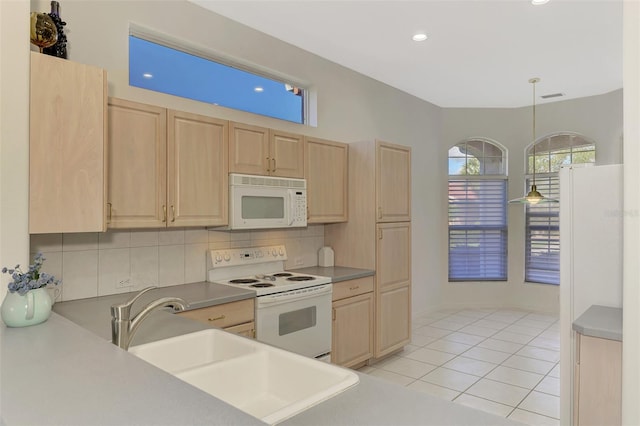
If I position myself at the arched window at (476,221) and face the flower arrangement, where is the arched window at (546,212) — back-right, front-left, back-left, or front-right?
back-left

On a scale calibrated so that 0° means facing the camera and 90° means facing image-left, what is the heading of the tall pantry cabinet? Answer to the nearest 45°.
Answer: approximately 315°

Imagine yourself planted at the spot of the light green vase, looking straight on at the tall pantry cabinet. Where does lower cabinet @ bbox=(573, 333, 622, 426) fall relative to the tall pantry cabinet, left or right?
right

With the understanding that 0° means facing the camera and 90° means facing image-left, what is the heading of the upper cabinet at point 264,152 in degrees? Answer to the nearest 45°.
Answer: approximately 315°

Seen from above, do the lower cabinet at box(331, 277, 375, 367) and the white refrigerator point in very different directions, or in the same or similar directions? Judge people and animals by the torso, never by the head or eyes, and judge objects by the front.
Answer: very different directions

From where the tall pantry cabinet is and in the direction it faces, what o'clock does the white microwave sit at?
The white microwave is roughly at 3 o'clock from the tall pantry cabinet.

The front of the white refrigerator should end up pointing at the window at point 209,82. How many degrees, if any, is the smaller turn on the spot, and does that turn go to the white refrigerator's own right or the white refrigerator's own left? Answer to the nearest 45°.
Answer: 0° — it already faces it

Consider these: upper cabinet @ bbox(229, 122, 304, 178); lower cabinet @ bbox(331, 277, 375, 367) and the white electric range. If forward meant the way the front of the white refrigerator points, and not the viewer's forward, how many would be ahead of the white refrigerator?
3

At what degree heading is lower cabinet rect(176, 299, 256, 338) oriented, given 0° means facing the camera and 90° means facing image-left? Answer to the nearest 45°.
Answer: approximately 315°

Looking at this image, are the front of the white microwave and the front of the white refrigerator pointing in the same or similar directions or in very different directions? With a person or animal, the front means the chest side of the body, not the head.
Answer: very different directions

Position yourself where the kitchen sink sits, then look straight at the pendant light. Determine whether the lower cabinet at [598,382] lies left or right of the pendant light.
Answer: right

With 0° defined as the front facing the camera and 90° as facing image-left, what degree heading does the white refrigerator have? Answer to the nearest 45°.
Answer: approximately 90°

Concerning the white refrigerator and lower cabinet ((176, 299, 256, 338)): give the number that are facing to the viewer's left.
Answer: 1

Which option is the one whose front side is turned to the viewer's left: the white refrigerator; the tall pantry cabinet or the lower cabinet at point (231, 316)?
the white refrigerator
